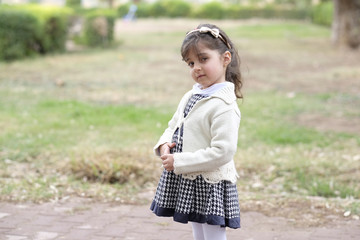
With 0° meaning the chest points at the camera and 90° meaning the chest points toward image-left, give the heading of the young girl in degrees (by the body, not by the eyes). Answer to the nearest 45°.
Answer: approximately 45°

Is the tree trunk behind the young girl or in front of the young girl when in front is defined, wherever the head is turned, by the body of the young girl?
behind

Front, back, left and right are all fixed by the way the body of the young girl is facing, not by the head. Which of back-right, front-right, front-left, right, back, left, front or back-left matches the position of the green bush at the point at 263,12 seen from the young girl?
back-right

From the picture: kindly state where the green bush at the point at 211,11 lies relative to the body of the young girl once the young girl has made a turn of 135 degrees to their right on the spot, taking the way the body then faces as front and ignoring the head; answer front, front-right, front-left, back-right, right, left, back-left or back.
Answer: front

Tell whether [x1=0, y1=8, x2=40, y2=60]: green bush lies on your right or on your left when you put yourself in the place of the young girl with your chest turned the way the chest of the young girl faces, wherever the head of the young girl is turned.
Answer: on your right

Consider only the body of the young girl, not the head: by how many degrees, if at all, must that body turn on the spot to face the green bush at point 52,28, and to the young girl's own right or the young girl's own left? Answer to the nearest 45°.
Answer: approximately 135° to the young girl's own right

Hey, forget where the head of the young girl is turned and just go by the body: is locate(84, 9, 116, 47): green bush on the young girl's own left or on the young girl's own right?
on the young girl's own right
